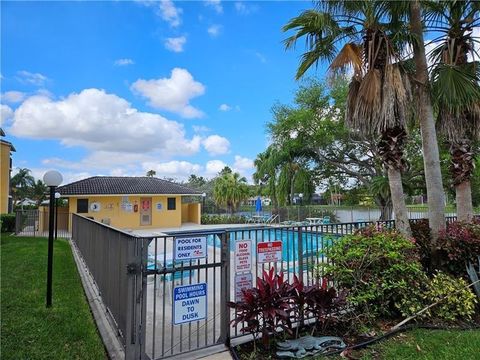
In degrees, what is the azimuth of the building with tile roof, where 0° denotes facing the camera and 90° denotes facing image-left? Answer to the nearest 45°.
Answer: approximately 0°

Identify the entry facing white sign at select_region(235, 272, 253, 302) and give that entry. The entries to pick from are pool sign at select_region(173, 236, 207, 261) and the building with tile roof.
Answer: the building with tile roof

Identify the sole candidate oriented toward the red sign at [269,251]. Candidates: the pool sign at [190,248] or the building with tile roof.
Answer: the building with tile roof

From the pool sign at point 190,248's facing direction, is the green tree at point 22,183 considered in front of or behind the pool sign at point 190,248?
behind

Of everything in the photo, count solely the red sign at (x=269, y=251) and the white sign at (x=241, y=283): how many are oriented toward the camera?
2

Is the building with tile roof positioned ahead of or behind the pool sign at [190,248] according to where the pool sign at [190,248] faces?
behind
